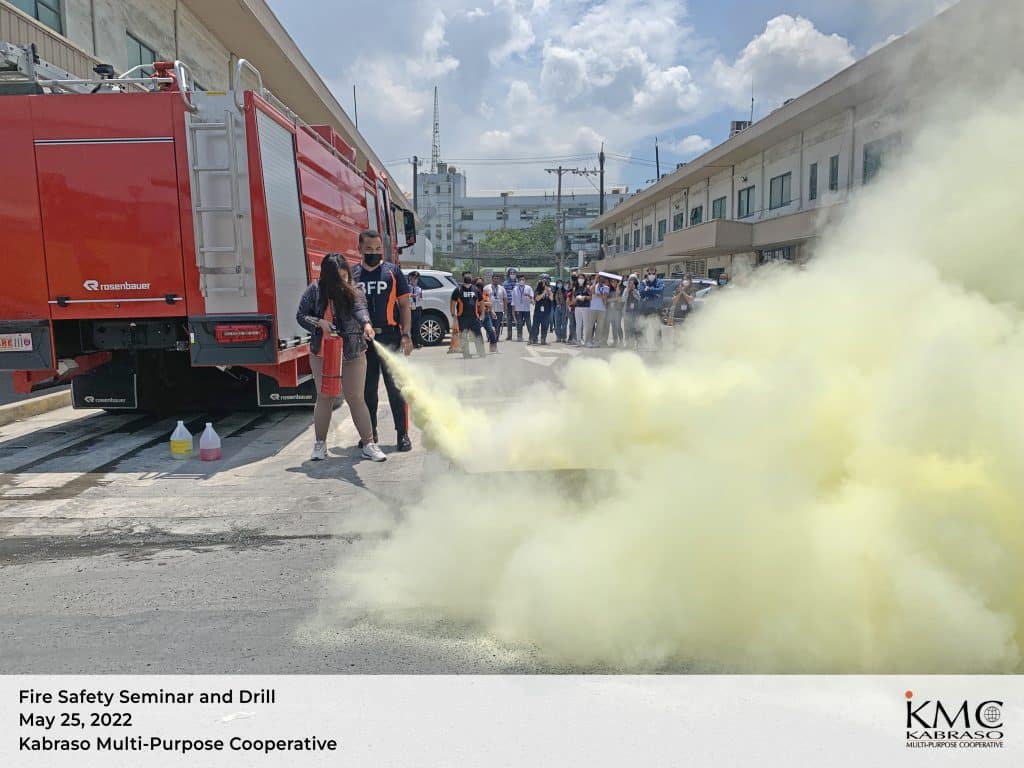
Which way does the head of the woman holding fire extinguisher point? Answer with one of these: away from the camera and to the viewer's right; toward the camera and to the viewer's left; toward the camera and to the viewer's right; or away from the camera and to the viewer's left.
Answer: toward the camera and to the viewer's right

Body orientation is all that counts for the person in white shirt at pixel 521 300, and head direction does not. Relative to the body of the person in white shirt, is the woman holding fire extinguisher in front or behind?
in front

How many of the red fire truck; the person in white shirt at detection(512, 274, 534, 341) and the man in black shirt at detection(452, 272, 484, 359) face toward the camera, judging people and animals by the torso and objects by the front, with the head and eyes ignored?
2

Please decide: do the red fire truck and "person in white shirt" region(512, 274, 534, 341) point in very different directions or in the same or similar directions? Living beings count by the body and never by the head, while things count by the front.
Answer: very different directions

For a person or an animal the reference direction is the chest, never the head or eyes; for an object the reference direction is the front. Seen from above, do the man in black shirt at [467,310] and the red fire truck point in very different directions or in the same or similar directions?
very different directions

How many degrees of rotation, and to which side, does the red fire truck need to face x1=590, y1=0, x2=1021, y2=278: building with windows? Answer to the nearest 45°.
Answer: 0° — it already faces it

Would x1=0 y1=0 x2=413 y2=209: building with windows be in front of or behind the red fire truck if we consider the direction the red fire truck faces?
in front

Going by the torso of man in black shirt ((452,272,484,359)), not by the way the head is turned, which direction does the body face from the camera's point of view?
toward the camera

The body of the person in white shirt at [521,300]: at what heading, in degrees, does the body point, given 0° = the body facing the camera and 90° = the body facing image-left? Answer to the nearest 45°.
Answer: approximately 0°

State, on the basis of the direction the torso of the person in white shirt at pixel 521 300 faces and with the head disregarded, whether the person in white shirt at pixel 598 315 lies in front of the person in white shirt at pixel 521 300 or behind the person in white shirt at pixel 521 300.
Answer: in front

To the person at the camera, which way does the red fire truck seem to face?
facing away from the viewer and to the right of the viewer

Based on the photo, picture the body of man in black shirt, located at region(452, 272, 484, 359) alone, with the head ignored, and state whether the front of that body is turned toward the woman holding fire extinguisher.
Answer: yes

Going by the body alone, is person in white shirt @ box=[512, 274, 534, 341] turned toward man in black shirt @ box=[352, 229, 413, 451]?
yes

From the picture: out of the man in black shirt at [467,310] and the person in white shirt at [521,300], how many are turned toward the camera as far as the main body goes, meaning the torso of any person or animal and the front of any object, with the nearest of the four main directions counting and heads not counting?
2

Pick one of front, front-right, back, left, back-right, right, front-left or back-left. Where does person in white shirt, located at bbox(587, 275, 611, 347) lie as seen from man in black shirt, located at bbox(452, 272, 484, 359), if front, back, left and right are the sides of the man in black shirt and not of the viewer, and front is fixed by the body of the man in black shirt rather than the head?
back-left
